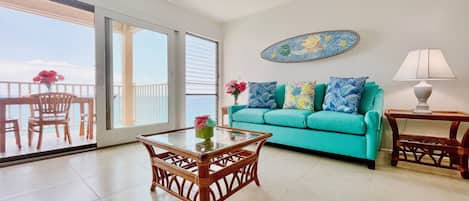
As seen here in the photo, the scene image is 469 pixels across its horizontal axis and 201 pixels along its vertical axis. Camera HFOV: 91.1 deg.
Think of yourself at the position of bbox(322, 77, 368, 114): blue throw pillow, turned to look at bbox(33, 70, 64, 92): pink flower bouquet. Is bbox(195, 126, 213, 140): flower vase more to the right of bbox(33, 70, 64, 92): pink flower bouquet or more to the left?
left

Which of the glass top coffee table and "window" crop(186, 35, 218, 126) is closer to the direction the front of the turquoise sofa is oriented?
the glass top coffee table

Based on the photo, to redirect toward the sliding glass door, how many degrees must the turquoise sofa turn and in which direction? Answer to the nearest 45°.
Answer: approximately 45° to its right

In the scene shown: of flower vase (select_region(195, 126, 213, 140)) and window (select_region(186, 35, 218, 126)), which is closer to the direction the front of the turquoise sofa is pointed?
the flower vase

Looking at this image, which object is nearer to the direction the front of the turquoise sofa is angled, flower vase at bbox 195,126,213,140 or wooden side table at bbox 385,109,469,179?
the flower vase

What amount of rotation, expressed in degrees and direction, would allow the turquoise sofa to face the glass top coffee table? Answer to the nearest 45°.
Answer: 0° — it already faces it

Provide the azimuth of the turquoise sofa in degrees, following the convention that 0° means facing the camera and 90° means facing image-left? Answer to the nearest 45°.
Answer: approximately 45°

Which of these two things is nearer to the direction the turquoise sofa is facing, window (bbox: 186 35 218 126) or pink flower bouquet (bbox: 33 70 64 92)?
the pink flower bouquet
